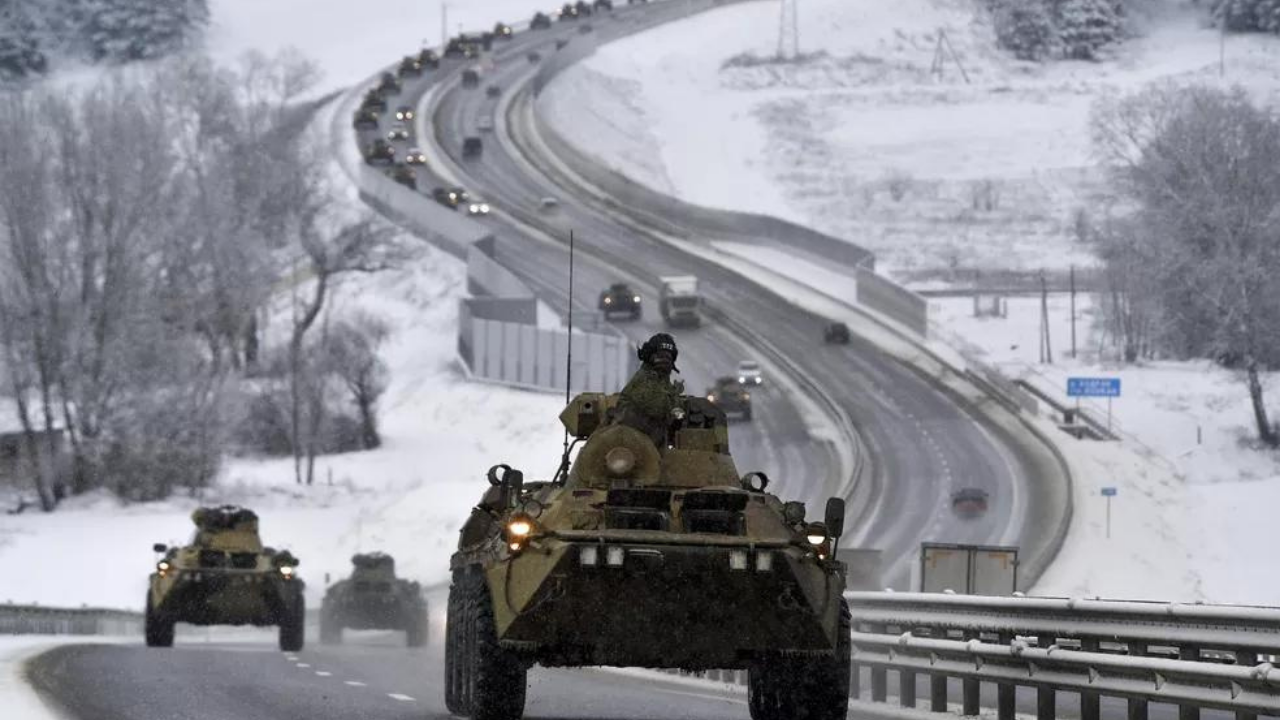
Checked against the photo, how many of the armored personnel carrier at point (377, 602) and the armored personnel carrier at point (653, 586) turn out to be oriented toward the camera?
2

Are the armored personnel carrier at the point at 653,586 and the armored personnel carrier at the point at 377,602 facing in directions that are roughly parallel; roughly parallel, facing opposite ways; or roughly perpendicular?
roughly parallel

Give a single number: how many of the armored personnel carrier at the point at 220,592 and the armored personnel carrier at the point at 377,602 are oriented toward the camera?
2

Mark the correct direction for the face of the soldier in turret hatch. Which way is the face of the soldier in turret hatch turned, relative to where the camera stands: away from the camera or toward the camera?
toward the camera

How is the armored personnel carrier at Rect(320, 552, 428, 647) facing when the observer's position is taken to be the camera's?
facing the viewer

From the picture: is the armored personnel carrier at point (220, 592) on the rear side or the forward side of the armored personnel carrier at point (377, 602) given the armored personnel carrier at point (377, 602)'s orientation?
on the forward side

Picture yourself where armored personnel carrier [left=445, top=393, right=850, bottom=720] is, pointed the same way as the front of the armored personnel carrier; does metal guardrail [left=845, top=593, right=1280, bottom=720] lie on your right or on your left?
on your left

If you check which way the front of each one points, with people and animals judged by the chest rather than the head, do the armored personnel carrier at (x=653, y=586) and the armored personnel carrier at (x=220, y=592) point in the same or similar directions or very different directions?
same or similar directions

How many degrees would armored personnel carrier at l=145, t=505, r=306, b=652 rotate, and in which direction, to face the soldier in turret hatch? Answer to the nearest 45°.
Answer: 0° — it already faces them

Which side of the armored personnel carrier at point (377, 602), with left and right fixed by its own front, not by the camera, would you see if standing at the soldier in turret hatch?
front

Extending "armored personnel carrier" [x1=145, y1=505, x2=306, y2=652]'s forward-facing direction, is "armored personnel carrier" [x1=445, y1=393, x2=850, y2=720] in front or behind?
in front

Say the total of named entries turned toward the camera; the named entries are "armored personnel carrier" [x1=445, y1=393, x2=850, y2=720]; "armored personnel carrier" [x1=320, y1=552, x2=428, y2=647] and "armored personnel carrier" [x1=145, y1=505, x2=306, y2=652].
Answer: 3

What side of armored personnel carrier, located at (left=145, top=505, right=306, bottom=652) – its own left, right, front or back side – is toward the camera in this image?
front
